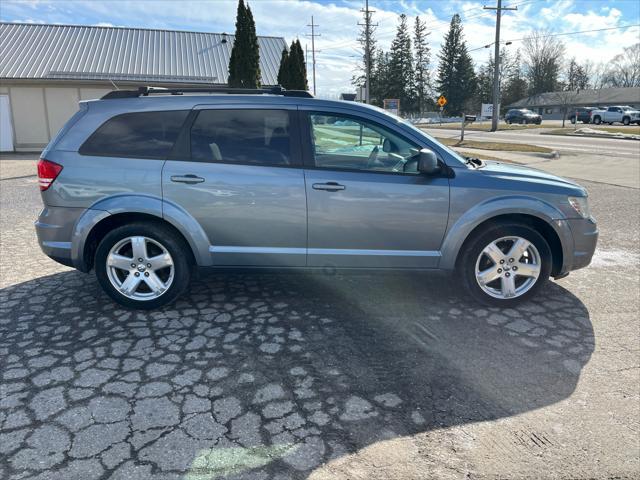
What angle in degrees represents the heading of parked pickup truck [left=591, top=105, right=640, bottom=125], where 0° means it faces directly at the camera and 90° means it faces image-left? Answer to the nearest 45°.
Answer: approximately 315°

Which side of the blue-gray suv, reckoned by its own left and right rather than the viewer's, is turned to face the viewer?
right

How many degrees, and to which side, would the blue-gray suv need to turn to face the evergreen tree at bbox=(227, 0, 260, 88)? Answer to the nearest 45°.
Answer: approximately 90° to its left

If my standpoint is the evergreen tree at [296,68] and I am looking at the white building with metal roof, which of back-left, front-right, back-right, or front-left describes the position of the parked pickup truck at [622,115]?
back-right
